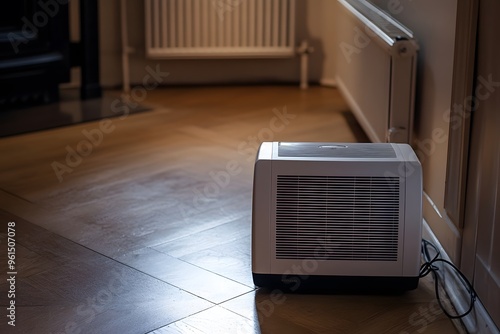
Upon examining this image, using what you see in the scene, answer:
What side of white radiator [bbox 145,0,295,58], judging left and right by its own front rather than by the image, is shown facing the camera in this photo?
front

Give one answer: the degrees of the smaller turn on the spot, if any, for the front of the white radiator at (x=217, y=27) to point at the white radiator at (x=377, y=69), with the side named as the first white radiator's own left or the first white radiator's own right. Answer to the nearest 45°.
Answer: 0° — it already faces it

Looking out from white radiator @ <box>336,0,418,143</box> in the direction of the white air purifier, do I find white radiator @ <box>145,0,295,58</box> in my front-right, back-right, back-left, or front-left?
back-right

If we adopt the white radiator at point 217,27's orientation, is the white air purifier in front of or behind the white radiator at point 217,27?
in front

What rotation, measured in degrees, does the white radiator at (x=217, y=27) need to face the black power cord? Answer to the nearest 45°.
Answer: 0° — it already faces it
